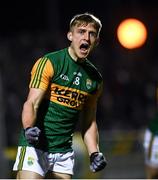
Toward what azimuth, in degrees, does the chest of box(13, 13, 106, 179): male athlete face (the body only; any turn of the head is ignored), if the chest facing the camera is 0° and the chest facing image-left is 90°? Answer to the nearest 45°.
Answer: approximately 315°
